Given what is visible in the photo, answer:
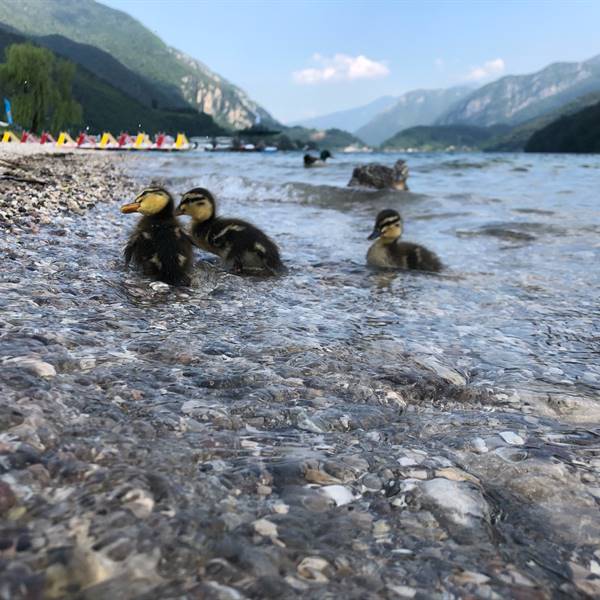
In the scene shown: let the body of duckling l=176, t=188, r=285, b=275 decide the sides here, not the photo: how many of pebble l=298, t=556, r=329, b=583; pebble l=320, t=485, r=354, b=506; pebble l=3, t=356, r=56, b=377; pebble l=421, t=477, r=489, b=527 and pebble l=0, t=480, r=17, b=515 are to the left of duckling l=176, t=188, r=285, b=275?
5

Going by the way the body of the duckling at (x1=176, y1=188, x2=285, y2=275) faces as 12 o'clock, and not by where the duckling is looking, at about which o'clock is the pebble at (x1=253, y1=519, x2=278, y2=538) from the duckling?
The pebble is roughly at 9 o'clock from the duckling.

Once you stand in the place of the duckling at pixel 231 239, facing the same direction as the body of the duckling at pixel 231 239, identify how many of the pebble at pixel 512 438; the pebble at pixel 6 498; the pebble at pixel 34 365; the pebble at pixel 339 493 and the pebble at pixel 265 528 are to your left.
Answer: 5

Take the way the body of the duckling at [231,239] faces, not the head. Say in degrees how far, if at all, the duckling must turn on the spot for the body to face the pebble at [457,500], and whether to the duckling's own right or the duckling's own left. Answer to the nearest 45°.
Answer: approximately 90° to the duckling's own left

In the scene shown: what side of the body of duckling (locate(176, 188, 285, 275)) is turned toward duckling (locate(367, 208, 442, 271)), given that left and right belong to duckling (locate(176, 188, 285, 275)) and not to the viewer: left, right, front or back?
back

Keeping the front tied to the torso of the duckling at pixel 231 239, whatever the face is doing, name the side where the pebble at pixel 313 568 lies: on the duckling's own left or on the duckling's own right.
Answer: on the duckling's own left

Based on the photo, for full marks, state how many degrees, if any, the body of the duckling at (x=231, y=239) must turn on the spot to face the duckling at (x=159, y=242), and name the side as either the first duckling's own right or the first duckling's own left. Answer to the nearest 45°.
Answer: approximately 45° to the first duckling's own left

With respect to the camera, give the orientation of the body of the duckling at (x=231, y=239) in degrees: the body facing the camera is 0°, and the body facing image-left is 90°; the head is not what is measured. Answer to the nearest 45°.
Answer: approximately 90°

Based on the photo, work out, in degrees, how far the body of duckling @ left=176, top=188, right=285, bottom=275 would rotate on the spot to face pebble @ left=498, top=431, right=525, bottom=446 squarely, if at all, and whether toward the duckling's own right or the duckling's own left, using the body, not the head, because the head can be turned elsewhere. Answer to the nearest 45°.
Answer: approximately 90° to the duckling's own left
